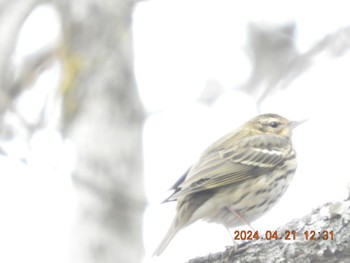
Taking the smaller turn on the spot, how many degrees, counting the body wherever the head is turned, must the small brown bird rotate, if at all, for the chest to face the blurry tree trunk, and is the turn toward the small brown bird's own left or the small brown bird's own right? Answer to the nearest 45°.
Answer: approximately 135° to the small brown bird's own left

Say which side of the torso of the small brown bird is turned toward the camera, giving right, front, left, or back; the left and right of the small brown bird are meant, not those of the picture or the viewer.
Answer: right
